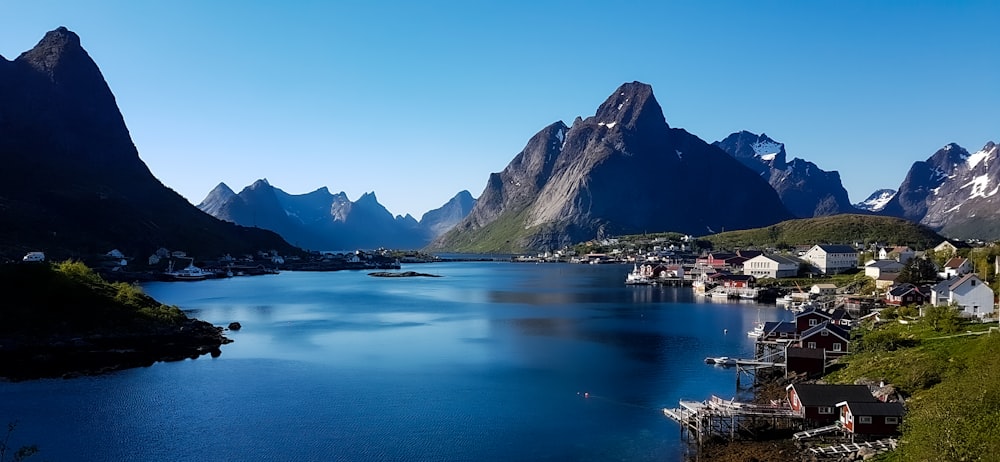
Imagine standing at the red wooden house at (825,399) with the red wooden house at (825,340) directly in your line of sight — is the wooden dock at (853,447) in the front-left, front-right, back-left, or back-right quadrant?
back-right

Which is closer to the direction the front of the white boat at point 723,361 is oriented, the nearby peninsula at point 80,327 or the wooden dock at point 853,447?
the nearby peninsula

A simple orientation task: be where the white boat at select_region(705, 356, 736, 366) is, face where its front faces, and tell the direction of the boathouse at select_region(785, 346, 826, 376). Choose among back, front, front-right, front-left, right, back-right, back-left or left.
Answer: back-left

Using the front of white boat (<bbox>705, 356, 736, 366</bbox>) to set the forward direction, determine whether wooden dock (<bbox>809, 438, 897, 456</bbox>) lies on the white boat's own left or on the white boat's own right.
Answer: on the white boat's own left

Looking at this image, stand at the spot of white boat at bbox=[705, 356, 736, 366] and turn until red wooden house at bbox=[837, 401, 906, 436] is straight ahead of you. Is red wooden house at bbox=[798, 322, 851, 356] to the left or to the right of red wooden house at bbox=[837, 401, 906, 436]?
left

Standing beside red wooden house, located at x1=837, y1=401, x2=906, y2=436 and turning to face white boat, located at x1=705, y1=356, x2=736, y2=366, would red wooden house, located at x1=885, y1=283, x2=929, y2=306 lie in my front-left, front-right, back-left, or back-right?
front-right

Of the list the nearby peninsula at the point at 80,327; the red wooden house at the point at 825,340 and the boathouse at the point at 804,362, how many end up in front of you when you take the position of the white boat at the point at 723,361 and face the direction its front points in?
1

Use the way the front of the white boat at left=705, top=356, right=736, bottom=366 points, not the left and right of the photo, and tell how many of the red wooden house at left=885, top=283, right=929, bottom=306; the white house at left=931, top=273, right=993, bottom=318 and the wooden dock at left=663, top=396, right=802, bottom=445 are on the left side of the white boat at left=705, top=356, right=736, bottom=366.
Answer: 1

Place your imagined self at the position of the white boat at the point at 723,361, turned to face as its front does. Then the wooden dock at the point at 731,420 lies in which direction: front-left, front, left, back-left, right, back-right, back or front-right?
left

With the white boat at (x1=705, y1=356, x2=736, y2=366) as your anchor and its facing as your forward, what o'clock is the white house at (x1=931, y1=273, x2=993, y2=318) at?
The white house is roughly at 5 o'clock from the white boat.

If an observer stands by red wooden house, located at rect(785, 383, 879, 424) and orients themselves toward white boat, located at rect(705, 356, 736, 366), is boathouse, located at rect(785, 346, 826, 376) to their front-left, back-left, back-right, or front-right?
front-right

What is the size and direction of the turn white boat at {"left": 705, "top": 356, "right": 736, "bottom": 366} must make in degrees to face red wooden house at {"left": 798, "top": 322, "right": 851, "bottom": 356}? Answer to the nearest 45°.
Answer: approximately 180°

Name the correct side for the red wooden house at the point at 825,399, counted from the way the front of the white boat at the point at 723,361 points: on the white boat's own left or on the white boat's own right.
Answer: on the white boat's own left

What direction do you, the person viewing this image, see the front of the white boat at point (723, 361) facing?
facing to the left of the viewer
